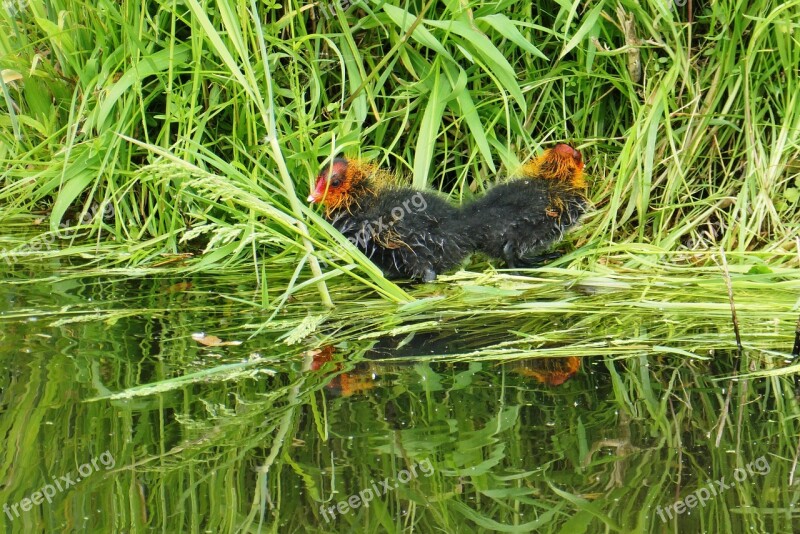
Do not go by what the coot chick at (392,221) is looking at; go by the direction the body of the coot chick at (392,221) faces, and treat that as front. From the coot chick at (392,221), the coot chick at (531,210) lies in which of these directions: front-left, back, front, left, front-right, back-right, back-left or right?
back

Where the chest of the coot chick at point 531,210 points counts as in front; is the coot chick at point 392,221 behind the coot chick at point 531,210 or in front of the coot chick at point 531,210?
behind

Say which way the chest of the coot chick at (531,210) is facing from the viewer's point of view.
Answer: to the viewer's right

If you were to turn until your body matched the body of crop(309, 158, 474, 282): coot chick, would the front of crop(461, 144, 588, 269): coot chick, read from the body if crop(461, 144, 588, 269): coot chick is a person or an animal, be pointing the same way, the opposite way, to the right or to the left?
the opposite way

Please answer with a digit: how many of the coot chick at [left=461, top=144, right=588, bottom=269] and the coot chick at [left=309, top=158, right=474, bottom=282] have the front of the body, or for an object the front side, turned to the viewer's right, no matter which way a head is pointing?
1

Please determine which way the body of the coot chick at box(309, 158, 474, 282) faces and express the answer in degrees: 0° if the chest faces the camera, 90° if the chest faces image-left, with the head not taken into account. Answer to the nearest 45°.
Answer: approximately 90°

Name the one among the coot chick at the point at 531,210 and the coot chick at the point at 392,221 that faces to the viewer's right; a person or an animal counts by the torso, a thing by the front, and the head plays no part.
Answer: the coot chick at the point at 531,210
